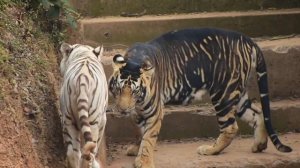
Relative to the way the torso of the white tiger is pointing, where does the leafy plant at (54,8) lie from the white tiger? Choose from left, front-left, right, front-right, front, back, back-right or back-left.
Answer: front

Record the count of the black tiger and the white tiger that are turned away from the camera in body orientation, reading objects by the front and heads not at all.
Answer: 1

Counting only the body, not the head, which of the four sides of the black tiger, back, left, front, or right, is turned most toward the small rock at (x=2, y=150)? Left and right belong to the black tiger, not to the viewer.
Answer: front

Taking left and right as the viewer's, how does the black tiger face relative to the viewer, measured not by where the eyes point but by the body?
facing the viewer and to the left of the viewer

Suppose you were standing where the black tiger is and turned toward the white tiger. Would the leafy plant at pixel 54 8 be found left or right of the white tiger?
right

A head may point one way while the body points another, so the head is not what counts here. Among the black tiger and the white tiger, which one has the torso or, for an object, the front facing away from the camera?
the white tiger

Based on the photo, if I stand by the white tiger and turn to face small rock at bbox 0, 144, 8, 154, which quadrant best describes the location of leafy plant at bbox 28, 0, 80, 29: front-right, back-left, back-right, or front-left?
back-right

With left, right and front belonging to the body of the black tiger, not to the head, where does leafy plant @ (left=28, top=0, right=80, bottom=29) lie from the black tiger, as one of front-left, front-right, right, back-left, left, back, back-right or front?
front-right

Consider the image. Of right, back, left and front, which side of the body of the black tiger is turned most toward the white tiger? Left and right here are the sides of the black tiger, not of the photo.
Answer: front

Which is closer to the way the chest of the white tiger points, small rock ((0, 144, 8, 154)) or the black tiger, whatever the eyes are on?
the black tiger

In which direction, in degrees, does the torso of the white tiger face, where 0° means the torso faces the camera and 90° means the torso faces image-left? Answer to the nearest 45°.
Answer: approximately 180°
